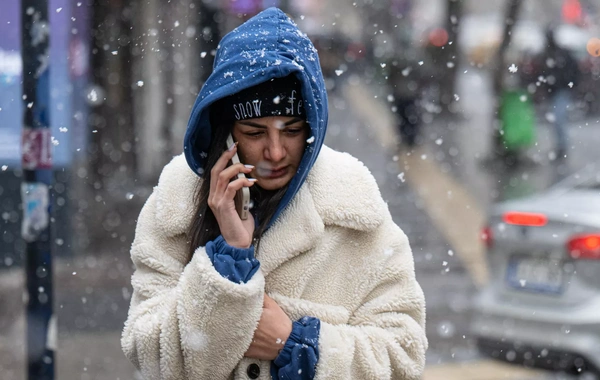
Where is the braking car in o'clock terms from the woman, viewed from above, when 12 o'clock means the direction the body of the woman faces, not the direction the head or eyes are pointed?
The braking car is roughly at 7 o'clock from the woman.

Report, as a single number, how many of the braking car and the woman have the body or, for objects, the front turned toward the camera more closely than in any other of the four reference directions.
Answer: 1

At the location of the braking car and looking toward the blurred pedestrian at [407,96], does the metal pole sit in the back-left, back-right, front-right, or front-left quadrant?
back-left

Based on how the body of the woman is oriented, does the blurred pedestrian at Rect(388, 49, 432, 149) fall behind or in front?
behind

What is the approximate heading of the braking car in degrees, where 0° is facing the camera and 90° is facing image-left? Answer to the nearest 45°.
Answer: approximately 225°
